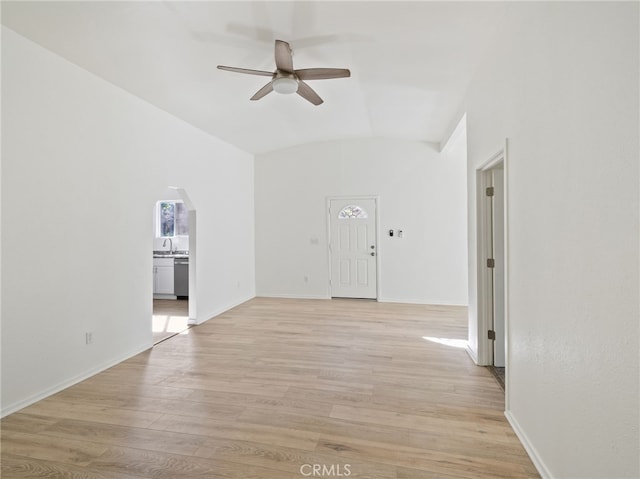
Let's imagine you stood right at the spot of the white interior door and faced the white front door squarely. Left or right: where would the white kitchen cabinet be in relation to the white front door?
left

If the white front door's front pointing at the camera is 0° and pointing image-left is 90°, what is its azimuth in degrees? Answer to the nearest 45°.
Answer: approximately 0°

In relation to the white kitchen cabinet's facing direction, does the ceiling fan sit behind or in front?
in front

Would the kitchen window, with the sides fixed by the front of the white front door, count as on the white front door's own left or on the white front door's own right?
on the white front door's own right

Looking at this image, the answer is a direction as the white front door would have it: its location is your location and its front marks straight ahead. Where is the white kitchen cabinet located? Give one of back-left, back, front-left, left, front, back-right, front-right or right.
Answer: right

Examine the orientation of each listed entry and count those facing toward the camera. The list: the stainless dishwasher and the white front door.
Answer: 2

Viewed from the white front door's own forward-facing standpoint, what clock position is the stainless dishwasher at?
The stainless dishwasher is roughly at 3 o'clock from the white front door.
